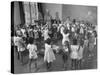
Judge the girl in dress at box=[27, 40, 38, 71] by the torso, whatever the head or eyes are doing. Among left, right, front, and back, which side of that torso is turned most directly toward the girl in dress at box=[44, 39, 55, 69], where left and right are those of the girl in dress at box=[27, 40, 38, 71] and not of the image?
right

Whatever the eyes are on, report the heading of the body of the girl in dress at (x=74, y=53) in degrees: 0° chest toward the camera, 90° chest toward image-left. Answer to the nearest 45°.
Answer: approximately 180°

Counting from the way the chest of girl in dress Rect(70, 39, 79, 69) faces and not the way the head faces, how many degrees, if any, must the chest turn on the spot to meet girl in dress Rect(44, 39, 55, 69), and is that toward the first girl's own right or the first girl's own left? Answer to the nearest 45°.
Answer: approximately 135° to the first girl's own left

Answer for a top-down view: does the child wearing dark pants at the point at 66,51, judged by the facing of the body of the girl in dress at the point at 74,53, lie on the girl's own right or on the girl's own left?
on the girl's own left

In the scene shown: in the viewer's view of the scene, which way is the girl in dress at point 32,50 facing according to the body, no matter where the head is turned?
away from the camera

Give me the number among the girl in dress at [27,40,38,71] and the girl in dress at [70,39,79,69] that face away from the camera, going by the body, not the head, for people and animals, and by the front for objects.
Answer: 2

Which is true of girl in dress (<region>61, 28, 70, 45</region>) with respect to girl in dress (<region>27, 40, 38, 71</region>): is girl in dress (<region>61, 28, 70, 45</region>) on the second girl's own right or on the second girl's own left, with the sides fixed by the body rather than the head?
on the second girl's own right

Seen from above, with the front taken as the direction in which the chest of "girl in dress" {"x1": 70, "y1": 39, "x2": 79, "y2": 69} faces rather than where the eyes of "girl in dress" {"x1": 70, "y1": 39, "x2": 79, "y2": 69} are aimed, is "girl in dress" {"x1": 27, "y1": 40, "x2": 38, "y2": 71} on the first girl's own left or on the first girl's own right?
on the first girl's own left
